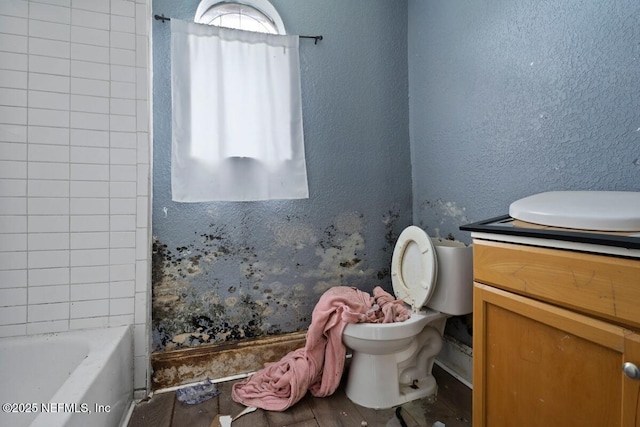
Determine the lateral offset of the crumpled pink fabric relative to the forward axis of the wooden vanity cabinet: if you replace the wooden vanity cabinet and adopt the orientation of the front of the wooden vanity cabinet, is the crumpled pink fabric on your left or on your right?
on your right

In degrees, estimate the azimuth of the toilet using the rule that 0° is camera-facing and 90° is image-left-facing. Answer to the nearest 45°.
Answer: approximately 45°

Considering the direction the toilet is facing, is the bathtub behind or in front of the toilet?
in front

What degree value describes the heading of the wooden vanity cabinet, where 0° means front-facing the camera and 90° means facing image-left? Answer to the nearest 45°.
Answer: approximately 45°

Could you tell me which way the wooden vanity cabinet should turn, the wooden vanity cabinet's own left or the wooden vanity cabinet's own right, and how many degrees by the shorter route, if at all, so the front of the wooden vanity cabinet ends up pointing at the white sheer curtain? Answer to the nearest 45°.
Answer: approximately 45° to the wooden vanity cabinet's own right

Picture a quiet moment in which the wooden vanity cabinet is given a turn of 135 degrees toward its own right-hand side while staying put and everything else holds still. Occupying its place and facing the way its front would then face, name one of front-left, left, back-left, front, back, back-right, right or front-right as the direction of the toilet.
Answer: front-left
